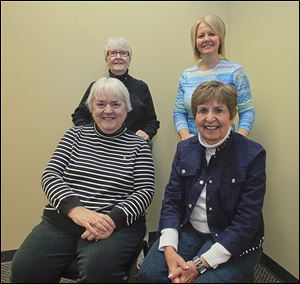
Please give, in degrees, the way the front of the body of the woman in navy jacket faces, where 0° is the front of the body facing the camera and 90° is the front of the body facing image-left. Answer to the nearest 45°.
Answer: approximately 45°

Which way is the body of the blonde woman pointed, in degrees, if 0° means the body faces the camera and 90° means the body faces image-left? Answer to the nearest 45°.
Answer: approximately 0°
